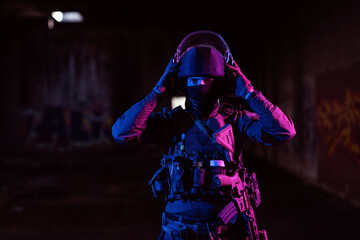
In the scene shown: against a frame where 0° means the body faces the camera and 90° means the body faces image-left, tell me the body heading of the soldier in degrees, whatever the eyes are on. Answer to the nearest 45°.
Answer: approximately 0°

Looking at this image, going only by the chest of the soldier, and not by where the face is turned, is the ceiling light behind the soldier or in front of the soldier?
behind
